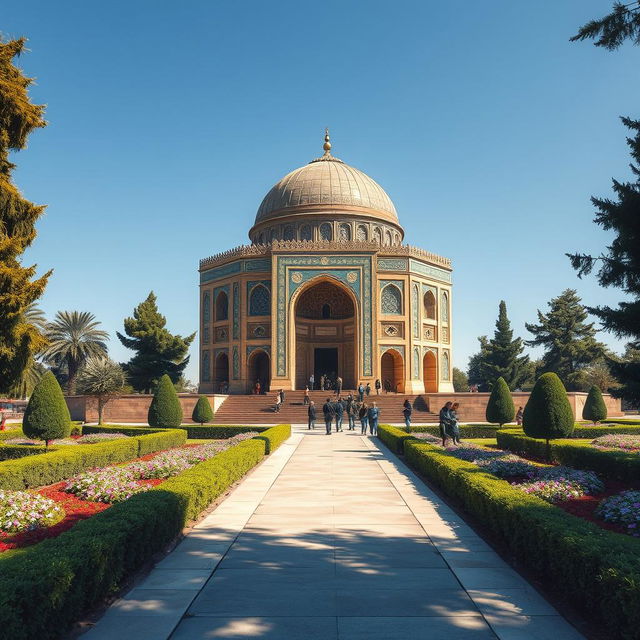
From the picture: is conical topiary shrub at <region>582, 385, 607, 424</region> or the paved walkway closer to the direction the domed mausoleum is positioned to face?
the paved walkway

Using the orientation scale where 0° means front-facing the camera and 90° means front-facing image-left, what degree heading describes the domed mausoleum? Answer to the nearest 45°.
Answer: approximately 0°

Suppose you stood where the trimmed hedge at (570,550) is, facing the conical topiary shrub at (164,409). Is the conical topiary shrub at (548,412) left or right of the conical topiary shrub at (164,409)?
right

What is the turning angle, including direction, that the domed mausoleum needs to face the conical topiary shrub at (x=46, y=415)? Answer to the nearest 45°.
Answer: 0° — it already faces it

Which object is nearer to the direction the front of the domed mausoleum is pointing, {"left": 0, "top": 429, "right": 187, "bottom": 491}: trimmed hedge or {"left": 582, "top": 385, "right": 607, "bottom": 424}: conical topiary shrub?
the trimmed hedge

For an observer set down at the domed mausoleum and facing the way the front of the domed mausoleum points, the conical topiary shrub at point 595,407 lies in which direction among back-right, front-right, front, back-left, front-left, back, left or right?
front-left

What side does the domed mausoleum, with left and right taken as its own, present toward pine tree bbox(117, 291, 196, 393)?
right

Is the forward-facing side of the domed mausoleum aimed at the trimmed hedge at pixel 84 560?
yes
